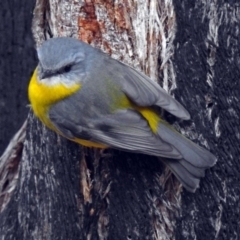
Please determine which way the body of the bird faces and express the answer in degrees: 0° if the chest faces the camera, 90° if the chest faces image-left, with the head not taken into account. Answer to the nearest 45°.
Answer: approximately 90°
